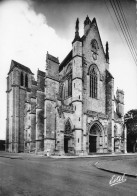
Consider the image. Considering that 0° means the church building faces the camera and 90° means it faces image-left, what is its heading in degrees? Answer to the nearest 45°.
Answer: approximately 315°

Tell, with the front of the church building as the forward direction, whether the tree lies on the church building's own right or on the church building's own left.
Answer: on the church building's own left
